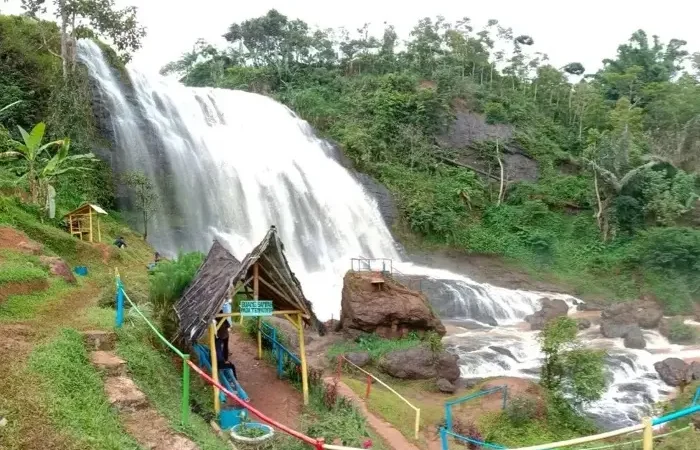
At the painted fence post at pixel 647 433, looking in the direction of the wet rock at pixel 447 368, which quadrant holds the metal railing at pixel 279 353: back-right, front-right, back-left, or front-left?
front-left

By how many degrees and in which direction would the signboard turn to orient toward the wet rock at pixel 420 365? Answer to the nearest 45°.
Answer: approximately 135° to its left

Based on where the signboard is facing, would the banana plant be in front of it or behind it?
behind

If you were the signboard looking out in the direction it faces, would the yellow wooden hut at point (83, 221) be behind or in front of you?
behind

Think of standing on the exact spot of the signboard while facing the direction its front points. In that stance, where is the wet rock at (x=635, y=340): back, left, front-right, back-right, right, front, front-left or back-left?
back-left

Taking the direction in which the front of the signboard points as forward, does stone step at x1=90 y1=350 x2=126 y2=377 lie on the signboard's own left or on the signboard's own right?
on the signboard's own right

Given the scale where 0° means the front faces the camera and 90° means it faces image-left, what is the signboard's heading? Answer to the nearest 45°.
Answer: approximately 0°

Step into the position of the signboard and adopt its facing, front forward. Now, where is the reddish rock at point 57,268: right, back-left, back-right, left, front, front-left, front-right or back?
back-right

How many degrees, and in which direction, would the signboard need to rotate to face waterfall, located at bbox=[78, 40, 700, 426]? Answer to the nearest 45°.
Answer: approximately 180°

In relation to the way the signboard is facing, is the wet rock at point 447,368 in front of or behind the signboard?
behind

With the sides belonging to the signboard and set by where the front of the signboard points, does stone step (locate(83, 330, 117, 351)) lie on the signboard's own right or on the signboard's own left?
on the signboard's own right
